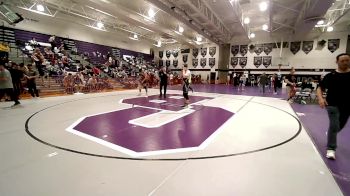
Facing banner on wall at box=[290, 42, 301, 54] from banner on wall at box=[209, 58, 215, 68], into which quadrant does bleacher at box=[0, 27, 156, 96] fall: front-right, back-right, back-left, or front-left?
back-right

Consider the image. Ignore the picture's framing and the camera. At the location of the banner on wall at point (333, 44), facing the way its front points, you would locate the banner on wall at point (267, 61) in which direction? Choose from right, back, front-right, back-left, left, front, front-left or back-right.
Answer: right

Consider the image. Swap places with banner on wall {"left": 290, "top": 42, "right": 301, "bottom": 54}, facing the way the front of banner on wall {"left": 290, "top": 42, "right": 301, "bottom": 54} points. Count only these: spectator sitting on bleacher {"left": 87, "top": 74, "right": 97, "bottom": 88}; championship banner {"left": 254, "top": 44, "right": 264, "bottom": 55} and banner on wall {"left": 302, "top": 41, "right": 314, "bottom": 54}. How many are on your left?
1

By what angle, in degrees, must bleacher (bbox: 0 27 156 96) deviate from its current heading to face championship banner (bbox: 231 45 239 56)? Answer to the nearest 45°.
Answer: approximately 45° to its left

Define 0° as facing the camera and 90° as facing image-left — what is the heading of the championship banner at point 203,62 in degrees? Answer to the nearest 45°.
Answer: approximately 0°

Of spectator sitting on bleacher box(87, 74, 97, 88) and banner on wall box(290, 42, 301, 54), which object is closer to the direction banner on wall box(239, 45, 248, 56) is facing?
the spectator sitting on bleacher

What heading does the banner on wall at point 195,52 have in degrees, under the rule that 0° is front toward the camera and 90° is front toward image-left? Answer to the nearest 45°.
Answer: approximately 0°

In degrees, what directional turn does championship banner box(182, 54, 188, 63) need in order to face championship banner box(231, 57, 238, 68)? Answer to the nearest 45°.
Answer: approximately 45° to its left

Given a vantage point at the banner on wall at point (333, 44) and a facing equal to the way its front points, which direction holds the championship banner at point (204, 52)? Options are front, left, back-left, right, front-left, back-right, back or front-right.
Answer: right

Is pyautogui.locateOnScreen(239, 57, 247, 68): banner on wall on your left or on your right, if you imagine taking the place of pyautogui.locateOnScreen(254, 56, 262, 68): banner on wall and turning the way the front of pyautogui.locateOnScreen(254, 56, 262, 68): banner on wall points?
on your right
